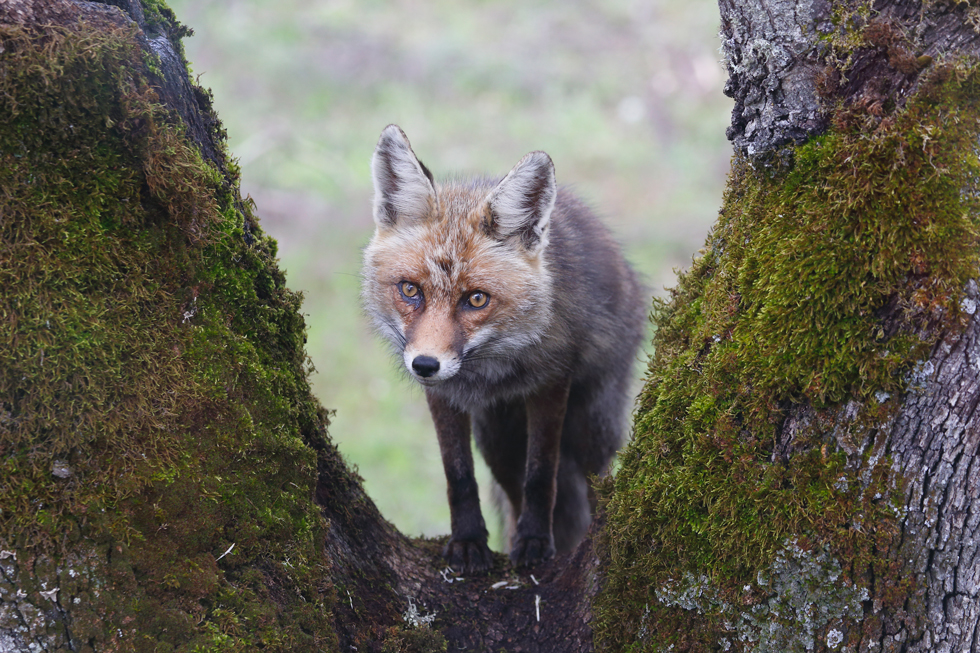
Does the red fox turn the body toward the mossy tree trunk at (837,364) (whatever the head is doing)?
no
